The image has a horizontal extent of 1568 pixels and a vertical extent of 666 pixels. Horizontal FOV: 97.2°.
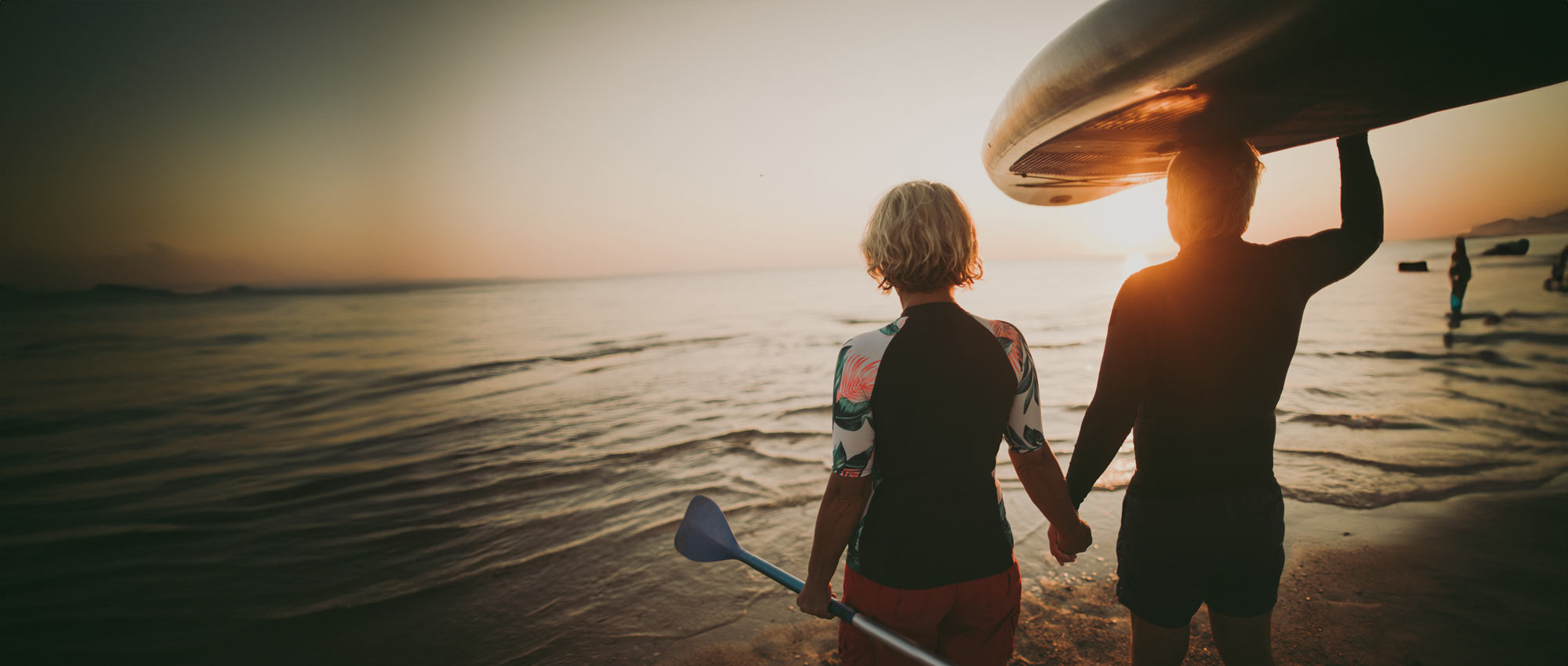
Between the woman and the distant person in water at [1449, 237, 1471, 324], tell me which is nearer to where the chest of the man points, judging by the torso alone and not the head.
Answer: the distant person in water

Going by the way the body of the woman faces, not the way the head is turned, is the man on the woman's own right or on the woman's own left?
on the woman's own right

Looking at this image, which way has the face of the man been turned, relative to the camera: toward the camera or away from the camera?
away from the camera

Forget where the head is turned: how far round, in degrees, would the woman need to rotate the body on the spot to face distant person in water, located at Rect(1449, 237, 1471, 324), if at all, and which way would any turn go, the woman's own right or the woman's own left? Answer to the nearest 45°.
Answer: approximately 45° to the woman's own right

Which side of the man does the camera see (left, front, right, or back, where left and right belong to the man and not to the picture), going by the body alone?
back

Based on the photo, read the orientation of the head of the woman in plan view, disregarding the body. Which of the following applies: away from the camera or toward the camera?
away from the camera

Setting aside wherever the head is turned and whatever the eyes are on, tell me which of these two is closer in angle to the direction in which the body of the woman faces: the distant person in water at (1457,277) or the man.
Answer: the distant person in water

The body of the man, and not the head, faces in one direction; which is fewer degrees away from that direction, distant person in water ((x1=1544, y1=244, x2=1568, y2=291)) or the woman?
the distant person in water

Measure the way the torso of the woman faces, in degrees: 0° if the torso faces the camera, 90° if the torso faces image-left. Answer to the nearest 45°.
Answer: approximately 180°

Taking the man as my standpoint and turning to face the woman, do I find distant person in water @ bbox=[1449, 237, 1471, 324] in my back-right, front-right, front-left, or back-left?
back-right

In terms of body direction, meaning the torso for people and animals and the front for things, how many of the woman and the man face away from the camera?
2

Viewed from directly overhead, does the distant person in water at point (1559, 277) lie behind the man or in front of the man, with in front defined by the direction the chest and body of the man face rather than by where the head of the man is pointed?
in front
